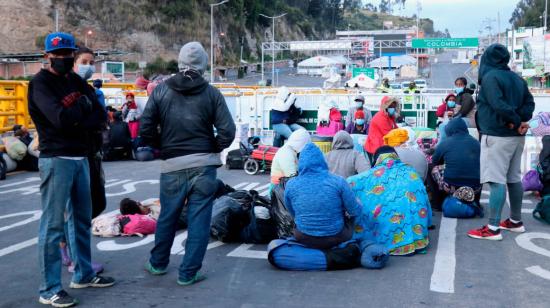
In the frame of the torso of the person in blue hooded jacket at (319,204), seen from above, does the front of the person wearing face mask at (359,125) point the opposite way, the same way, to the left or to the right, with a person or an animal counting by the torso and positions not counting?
the opposite way

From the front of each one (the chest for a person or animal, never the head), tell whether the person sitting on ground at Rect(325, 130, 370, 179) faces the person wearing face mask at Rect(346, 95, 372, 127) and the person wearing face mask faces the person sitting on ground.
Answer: yes

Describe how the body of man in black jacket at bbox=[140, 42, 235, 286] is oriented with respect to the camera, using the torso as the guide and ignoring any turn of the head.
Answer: away from the camera

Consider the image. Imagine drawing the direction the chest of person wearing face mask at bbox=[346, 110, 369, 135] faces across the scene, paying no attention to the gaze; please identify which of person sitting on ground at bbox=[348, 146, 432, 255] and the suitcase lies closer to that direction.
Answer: the person sitting on ground

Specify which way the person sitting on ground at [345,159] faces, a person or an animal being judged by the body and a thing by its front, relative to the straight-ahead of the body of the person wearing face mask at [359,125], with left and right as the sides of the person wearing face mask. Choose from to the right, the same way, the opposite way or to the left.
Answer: the opposite way

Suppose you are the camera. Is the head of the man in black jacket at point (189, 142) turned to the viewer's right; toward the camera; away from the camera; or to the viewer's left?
away from the camera

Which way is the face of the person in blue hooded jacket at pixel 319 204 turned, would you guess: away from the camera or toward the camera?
away from the camera

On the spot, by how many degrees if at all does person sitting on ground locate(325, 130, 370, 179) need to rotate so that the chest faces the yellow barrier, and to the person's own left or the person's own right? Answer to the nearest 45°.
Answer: approximately 45° to the person's own left

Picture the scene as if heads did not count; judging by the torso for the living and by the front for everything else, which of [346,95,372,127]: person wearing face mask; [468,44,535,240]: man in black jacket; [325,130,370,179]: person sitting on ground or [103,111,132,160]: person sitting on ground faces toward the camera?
the person wearing face mask

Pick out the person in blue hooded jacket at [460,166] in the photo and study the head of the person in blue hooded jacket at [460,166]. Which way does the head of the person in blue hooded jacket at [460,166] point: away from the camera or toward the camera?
away from the camera

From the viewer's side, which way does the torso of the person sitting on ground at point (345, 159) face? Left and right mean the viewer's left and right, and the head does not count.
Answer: facing away from the viewer

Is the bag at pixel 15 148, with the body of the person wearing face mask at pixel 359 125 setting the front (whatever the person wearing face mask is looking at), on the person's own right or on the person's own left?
on the person's own right

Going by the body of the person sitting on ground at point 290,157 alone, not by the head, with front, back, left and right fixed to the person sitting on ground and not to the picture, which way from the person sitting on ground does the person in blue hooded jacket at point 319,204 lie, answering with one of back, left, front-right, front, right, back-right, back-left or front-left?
back-right

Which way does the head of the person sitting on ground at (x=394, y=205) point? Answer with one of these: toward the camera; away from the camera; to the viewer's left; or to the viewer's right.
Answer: away from the camera

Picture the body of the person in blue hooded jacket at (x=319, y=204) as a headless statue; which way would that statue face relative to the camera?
away from the camera
